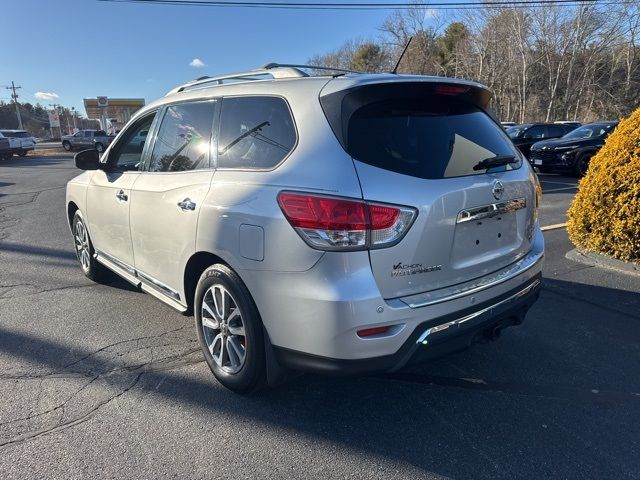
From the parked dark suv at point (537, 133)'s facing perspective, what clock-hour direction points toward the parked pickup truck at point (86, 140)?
The parked pickup truck is roughly at 2 o'clock from the parked dark suv.

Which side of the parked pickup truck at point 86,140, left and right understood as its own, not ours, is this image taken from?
left

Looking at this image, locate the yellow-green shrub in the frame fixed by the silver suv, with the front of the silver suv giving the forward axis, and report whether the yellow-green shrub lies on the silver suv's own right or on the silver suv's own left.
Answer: on the silver suv's own right

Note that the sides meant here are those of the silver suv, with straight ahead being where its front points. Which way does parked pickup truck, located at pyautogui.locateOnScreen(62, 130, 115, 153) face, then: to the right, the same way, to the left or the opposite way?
to the left

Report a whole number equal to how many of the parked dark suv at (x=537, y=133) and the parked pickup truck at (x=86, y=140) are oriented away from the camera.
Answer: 0

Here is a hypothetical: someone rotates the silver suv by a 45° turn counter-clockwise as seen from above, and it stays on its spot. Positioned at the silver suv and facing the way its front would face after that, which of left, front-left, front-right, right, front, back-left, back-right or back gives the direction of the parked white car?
front-right

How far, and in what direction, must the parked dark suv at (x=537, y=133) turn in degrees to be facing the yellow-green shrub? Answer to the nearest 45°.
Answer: approximately 45° to its left

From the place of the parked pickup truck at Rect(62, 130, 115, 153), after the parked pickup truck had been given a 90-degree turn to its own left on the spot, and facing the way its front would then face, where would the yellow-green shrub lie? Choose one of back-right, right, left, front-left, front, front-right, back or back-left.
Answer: front

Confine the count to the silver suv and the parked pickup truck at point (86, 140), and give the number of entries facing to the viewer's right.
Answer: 0

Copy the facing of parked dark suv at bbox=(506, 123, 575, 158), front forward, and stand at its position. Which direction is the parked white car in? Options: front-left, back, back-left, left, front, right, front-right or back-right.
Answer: front-right

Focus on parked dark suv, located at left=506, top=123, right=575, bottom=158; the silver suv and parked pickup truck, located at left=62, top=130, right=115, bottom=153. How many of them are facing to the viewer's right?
0

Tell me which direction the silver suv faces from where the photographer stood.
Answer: facing away from the viewer and to the left of the viewer

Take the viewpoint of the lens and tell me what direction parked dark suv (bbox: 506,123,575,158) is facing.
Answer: facing the viewer and to the left of the viewer

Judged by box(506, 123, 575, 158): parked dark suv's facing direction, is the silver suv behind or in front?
in front
